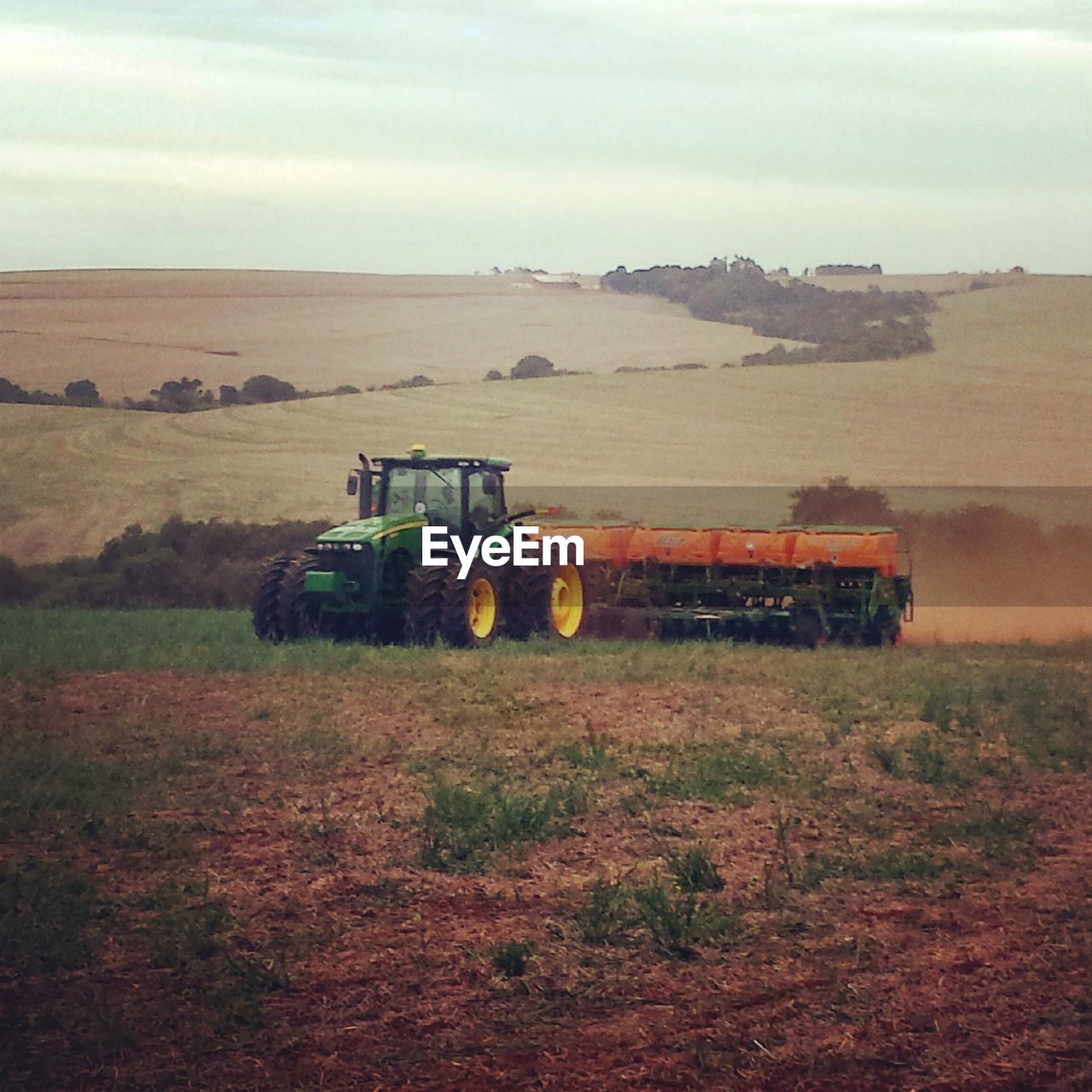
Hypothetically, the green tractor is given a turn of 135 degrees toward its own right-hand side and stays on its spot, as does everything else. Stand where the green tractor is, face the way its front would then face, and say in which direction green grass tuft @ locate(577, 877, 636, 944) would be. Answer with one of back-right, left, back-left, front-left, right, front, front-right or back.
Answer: back

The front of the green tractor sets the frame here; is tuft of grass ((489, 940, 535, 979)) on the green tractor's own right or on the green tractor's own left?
on the green tractor's own left

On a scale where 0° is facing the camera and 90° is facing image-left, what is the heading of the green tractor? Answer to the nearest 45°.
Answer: approximately 45°

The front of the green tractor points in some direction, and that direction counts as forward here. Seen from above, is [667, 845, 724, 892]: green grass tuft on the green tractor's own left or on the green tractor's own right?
on the green tractor's own left
